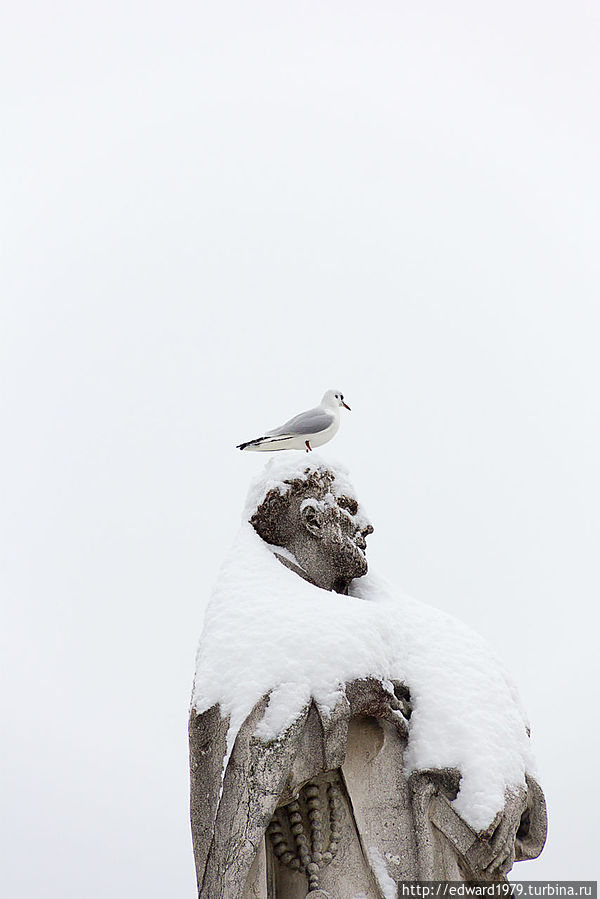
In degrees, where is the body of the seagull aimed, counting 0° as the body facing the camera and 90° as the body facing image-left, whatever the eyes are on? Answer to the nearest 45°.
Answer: approximately 270°
